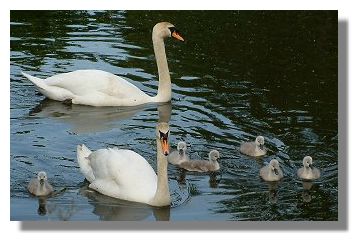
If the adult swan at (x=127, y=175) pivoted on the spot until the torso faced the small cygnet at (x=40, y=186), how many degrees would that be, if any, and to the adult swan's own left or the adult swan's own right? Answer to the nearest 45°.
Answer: approximately 135° to the adult swan's own right

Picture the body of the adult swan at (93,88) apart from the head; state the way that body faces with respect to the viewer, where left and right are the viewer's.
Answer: facing to the right of the viewer

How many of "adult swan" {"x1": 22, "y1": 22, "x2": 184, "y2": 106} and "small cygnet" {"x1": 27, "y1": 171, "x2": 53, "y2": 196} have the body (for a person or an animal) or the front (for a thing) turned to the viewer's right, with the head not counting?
1

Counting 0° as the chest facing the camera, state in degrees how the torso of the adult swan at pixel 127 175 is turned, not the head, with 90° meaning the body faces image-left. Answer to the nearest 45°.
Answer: approximately 315°

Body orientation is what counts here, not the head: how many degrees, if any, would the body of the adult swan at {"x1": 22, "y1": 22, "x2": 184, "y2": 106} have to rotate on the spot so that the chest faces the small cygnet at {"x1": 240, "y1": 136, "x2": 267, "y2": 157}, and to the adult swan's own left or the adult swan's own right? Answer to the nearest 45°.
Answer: approximately 45° to the adult swan's own right
